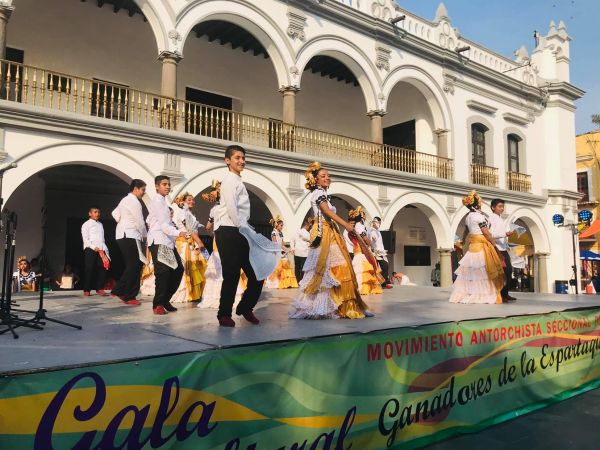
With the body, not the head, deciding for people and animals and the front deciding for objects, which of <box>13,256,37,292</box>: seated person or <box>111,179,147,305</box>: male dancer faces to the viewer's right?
the male dancer

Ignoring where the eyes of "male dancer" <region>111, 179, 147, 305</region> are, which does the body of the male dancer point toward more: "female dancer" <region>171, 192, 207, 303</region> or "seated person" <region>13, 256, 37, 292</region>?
the female dancer

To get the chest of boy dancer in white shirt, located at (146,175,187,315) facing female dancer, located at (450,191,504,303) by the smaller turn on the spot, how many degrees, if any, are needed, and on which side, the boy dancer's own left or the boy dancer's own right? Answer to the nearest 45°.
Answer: approximately 45° to the boy dancer's own left

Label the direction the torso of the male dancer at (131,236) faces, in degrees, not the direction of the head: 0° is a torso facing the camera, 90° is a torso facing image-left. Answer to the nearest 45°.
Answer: approximately 270°

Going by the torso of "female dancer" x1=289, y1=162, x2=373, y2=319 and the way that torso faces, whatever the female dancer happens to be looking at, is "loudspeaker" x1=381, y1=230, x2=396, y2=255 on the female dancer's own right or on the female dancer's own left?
on the female dancer's own left

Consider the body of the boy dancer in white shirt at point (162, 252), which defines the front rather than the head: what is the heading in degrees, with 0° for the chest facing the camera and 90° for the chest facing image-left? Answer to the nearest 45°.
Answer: approximately 315°

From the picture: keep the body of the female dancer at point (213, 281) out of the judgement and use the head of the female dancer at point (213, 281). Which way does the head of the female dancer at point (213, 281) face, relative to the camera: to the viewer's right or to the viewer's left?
to the viewer's right

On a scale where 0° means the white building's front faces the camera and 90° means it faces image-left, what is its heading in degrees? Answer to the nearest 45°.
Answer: approximately 315°
